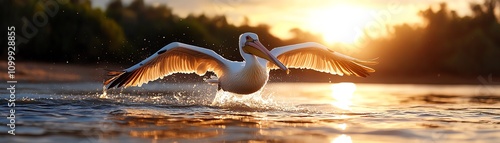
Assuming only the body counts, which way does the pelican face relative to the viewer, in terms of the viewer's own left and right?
facing the viewer and to the right of the viewer
